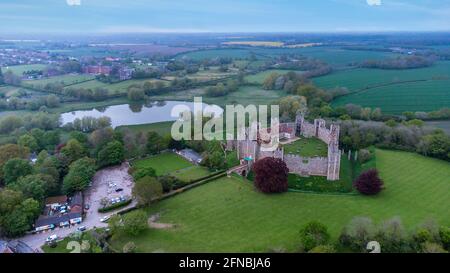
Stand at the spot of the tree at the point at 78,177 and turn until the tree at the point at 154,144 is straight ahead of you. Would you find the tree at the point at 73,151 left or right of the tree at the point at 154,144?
left

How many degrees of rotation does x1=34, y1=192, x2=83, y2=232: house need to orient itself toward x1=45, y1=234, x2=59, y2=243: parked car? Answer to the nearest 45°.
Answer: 0° — it already faces it

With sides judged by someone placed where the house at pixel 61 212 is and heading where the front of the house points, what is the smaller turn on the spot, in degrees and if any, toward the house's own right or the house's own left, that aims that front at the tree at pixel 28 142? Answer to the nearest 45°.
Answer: approximately 180°

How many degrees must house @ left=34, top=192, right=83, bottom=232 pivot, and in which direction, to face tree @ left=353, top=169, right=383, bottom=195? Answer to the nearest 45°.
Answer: approximately 90° to its left

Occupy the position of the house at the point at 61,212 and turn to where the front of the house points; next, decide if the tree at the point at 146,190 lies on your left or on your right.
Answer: on your left

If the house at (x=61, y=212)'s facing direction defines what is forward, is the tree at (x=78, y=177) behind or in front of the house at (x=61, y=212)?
behind

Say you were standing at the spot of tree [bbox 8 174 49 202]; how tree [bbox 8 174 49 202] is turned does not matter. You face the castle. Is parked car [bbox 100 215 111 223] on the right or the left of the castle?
right

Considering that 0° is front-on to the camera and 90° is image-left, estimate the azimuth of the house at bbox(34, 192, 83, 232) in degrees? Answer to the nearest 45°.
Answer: approximately 0°
